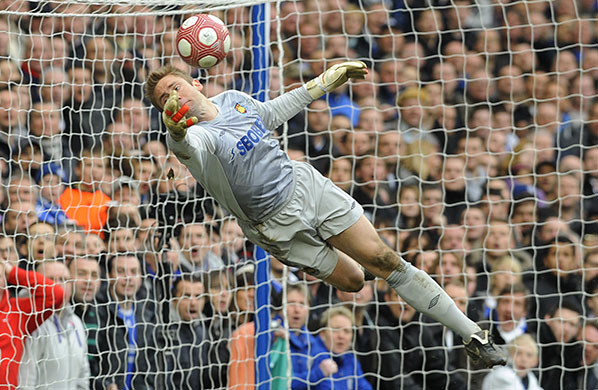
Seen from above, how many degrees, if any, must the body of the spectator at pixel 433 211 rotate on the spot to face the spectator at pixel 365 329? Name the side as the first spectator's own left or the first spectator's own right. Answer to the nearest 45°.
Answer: approximately 45° to the first spectator's own right

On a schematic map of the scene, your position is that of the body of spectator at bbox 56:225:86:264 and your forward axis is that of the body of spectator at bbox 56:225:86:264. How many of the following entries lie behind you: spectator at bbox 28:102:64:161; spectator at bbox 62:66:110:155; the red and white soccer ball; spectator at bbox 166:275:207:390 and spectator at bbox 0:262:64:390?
2

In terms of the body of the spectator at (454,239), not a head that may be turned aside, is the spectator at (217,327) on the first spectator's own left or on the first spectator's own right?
on the first spectator's own right

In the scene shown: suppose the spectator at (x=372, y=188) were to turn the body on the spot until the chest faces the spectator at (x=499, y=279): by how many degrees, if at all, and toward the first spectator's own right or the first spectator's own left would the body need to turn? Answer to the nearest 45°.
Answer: approximately 45° to the first spectator's own left

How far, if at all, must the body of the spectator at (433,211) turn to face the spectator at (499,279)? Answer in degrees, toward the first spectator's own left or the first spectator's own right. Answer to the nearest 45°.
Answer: approximately 45° to the first spectator's own left

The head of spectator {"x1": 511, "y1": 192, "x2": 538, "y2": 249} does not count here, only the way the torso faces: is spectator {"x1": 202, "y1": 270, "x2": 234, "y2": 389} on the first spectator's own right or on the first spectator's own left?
on the first spectator's own right

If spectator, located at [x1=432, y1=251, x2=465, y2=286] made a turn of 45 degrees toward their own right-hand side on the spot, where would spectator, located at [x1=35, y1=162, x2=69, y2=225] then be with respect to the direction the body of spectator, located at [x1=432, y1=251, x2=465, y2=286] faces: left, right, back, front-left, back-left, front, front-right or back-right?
front-right

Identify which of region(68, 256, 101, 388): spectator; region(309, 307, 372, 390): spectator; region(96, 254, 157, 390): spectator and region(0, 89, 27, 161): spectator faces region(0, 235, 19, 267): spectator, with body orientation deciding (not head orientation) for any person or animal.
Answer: region(0, 89, 27, 161): spectator

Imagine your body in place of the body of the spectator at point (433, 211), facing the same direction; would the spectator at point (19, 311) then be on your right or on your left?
on your right

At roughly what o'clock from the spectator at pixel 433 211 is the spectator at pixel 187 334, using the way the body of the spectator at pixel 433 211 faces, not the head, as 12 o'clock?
the spectator at pixel 187 334 is roughly at 2 o'clock from the spectator at pixel 433 211.

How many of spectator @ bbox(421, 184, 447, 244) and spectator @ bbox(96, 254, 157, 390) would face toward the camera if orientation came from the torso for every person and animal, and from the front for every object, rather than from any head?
2

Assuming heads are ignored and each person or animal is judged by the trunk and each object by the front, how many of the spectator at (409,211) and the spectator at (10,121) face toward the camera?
2
